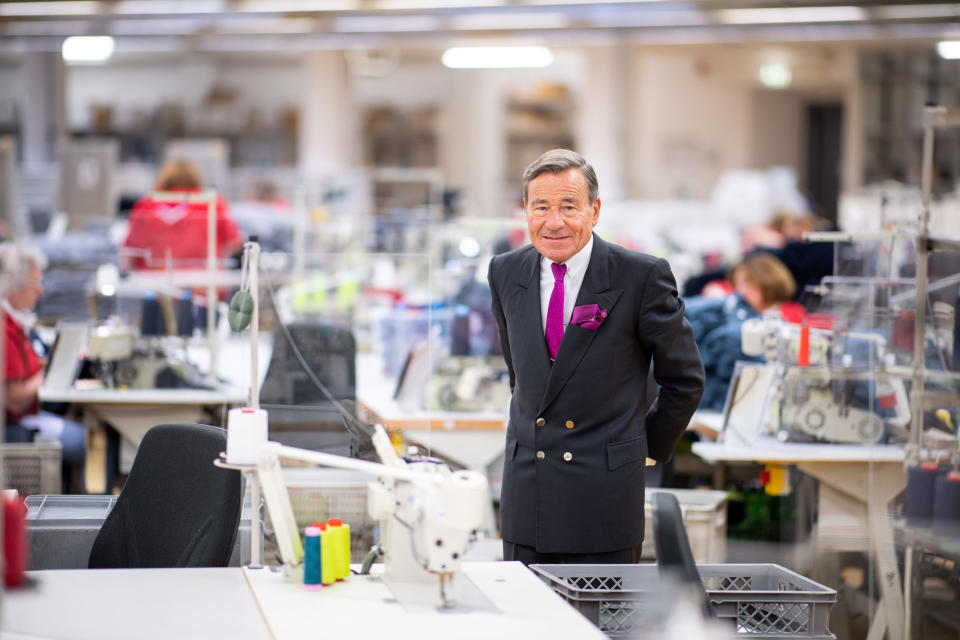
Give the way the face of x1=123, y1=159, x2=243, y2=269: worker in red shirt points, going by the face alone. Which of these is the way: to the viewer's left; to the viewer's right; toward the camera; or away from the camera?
away from the camera

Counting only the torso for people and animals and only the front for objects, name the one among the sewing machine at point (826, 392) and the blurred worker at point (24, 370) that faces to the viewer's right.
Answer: the blurred worker

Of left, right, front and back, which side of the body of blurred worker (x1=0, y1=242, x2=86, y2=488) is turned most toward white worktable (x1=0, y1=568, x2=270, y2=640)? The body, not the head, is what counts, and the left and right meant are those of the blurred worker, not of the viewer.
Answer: right

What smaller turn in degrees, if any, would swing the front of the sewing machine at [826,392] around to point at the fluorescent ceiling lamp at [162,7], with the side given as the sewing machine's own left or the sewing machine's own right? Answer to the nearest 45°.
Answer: approximately 45° to the sewing machine's own right

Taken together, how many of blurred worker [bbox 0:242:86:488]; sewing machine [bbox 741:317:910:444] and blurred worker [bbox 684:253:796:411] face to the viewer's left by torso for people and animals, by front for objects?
1

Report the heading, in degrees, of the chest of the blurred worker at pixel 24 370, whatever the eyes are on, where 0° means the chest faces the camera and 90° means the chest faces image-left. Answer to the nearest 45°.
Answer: approximately 270°

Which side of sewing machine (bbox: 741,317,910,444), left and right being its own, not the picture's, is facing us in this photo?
left

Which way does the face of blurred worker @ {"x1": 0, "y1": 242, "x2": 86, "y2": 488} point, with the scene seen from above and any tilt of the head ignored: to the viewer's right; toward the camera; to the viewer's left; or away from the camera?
to the viewer's right

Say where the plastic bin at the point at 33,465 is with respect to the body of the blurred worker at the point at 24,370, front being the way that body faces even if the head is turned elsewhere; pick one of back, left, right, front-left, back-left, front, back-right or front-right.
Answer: right

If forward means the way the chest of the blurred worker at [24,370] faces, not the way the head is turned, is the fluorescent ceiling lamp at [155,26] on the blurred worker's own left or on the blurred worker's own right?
on the blurred worker's own left
